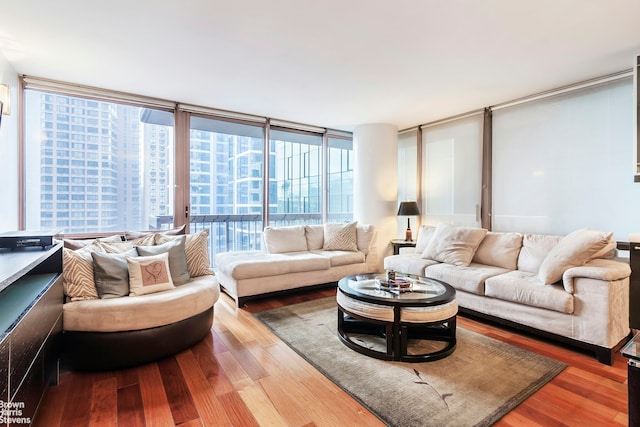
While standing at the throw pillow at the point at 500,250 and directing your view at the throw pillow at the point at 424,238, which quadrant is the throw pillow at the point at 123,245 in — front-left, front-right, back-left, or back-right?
front-left

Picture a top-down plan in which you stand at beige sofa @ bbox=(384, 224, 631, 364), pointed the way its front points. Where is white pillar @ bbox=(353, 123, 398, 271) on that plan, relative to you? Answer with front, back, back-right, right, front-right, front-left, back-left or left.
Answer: right

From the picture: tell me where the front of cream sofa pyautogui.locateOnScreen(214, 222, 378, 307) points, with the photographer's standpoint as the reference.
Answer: facing the viewer and to the right of the viewer

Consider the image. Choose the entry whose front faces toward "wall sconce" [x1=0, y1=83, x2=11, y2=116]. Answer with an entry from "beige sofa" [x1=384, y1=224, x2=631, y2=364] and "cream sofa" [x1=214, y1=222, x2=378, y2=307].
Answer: the beige sofa

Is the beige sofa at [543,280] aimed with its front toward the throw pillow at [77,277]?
yes

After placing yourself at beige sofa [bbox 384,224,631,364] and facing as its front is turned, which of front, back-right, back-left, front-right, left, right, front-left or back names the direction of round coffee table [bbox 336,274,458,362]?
front

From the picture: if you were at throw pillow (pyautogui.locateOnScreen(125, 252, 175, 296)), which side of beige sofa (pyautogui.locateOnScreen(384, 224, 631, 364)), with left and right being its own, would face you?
front

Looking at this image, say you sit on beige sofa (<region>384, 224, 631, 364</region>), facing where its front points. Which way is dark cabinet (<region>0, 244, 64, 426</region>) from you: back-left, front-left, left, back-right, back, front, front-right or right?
front

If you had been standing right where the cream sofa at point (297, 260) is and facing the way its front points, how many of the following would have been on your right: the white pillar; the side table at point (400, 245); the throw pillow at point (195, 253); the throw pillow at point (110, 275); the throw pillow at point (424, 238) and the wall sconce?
3

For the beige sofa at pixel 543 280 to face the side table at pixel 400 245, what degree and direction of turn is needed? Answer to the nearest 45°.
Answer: approximately 90° to its right

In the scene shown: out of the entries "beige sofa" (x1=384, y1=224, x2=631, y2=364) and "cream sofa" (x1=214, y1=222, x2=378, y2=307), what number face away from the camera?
0

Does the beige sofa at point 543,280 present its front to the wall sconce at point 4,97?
yes

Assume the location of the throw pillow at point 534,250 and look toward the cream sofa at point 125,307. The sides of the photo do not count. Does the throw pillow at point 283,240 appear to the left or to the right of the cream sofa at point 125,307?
right

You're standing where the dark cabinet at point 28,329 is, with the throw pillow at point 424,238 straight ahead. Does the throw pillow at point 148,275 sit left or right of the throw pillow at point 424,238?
left

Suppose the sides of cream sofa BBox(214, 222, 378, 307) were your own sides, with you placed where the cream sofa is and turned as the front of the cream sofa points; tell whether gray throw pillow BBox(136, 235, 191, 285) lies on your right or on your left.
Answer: on your right

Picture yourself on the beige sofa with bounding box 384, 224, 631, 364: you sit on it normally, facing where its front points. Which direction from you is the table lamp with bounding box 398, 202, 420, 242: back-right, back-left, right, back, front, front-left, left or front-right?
right

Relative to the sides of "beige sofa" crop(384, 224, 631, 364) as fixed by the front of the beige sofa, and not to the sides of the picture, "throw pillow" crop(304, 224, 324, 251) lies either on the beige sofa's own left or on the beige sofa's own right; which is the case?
on the beige sofa's own right

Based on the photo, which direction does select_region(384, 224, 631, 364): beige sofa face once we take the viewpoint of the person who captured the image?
facing the viewer and to the left of the viewer

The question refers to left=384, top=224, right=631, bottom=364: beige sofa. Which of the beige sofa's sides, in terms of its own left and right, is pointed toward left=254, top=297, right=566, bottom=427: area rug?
front
